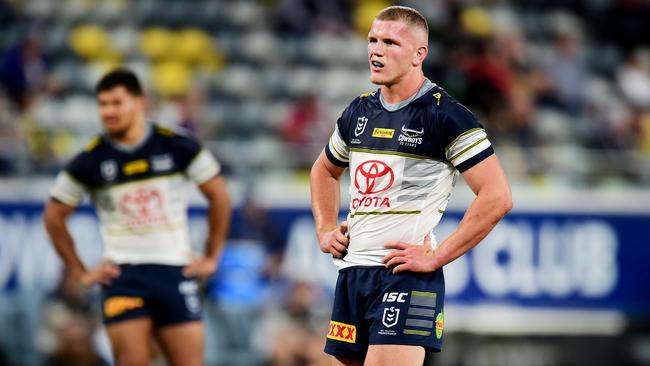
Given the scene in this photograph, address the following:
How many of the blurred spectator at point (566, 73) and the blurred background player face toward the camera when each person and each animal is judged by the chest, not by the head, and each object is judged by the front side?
2

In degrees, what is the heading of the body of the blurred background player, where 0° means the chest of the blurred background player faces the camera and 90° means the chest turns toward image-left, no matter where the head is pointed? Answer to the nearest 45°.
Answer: approximately 0°

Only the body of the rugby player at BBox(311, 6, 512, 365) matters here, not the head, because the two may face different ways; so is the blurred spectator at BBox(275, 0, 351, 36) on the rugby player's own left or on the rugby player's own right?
on the rugby player's own right

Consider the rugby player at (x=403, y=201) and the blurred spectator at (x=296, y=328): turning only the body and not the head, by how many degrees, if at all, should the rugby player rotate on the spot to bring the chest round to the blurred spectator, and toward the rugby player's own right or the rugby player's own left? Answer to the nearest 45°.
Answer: approximately 135° to the rugby player's own right

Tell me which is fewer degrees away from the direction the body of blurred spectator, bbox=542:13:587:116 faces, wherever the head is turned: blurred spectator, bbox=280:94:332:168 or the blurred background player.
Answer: the blurred background player

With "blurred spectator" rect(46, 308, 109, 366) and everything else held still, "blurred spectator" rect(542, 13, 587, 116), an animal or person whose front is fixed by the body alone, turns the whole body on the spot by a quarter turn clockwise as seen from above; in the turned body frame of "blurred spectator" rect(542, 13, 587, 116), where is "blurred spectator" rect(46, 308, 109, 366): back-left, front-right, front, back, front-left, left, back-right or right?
front-left

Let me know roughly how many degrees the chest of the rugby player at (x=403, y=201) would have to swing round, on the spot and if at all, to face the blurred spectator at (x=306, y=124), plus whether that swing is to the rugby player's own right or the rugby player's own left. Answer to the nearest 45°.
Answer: approximately 135° to the rugby player's own right
